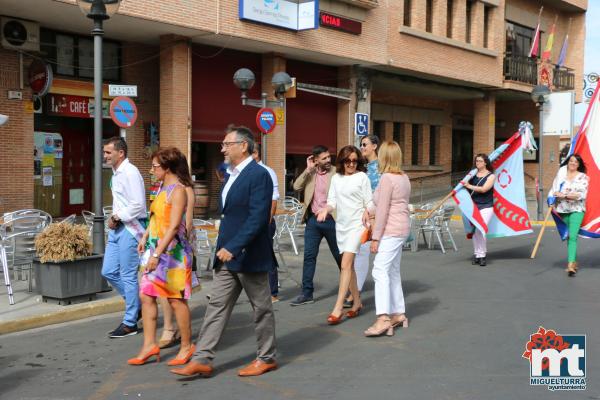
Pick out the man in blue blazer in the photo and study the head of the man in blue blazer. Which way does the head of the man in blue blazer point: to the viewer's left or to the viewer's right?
to the viewer's left

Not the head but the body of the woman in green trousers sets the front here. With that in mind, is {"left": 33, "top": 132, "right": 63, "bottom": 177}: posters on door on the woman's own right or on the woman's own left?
on the woman's own right

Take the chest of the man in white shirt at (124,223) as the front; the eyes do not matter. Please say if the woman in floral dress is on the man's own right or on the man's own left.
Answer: on the man's own left

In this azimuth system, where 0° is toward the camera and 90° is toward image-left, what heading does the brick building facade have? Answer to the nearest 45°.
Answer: approximately 315°

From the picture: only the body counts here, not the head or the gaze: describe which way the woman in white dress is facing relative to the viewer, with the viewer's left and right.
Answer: facing the viewer and to the left of the viewer
